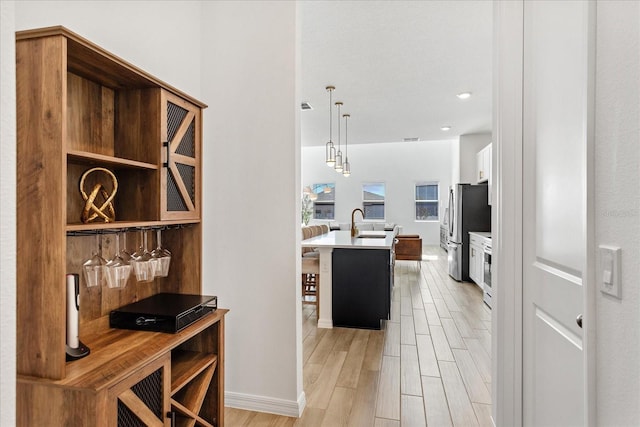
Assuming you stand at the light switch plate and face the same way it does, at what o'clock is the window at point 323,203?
The window is roughly at 3 o'clock from the light switch plate.

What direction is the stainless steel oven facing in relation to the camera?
to the viewer's left

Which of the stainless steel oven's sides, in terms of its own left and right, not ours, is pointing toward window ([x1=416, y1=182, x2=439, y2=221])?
right

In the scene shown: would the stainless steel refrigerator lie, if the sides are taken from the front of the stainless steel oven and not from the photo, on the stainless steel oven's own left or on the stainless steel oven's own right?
on the stainless steel oven's own right

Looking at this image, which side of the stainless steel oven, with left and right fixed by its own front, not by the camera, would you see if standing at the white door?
left

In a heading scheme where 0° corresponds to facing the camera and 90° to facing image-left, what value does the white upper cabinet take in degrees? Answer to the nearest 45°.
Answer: approximately 90°

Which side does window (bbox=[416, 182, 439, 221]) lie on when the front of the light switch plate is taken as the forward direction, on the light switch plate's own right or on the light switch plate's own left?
on the light switch plate's own right

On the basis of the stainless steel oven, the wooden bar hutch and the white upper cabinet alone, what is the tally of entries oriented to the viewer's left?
2

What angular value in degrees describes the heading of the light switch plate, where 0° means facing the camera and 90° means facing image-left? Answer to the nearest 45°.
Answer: approximately 45°

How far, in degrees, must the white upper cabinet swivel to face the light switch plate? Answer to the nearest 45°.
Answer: approximately 90° to its left

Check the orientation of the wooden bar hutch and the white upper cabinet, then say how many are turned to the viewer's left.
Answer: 1

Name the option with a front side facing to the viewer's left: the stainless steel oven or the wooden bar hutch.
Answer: the stainless steel oven

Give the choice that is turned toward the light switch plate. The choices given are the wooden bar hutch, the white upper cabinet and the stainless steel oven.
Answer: the wooden bar hutch
